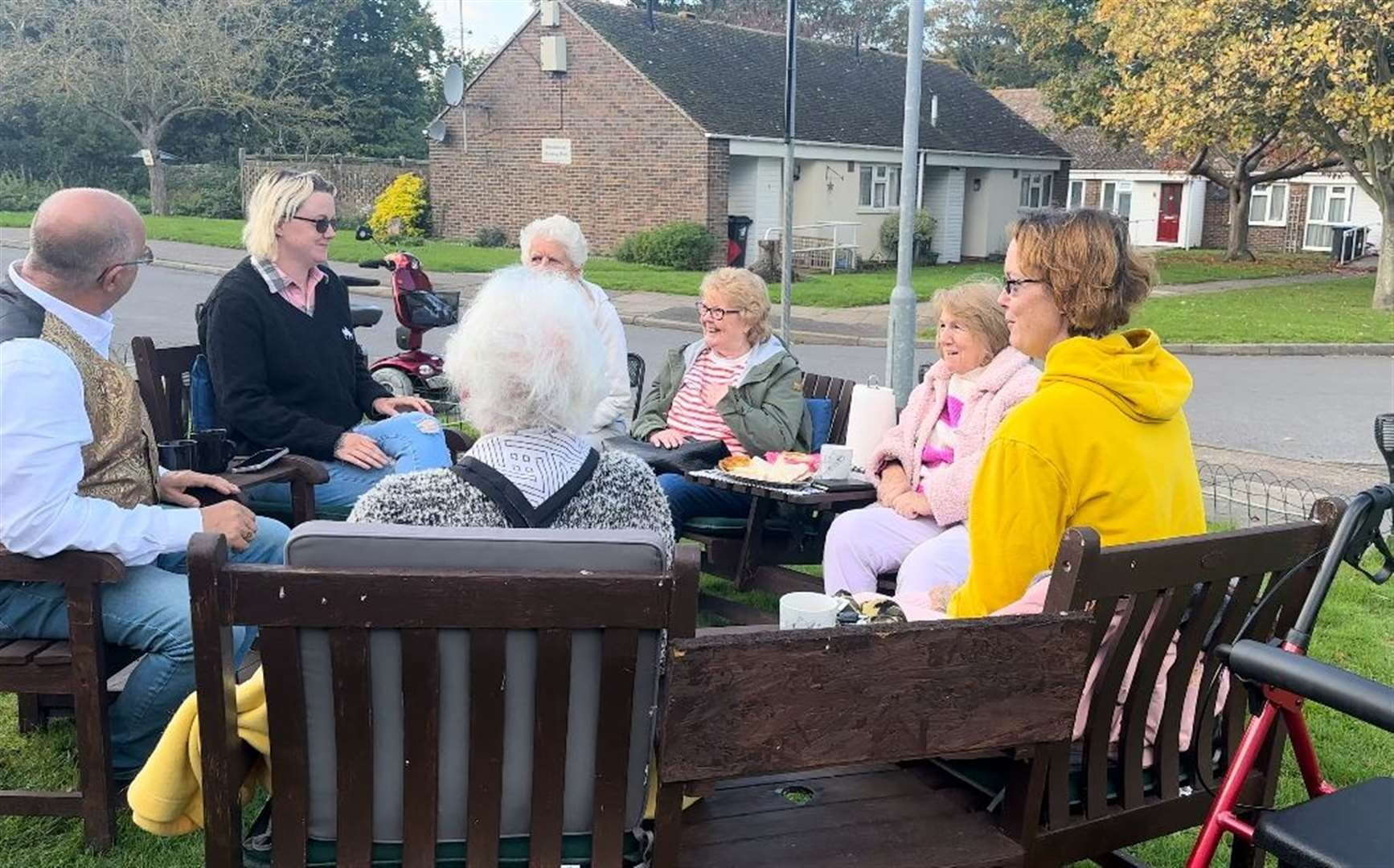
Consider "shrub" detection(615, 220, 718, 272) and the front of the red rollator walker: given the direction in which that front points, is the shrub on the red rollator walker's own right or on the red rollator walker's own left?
on the red rollator walker's own right

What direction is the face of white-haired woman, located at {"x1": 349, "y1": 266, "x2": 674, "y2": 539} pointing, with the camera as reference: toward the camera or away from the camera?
away from the camera

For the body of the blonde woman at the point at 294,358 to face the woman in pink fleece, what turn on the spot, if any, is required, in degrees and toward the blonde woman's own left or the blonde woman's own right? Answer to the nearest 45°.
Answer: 0° — they already face them

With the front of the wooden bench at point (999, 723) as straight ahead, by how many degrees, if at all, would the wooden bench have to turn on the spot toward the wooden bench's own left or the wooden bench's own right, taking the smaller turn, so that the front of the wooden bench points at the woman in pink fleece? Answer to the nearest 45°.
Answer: approximately 45° to the wooden bench's own right

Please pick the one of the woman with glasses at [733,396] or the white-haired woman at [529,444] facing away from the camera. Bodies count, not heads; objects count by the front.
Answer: the white-haired woman

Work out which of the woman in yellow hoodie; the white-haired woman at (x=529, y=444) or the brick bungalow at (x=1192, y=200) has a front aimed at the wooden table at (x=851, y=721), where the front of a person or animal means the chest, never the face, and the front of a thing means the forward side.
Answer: the brick bungalow

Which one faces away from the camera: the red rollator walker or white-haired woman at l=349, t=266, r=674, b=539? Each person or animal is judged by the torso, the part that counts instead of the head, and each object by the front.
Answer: the white-haired woman

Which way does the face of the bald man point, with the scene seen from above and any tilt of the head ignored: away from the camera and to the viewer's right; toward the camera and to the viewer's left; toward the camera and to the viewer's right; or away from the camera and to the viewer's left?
away from the camera and to the viewer's right

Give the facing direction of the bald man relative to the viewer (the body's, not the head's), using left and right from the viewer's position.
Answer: facing to the right of the viewer

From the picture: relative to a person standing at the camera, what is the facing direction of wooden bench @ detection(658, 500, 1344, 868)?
facing away from the viewer and to the left of the viewer
